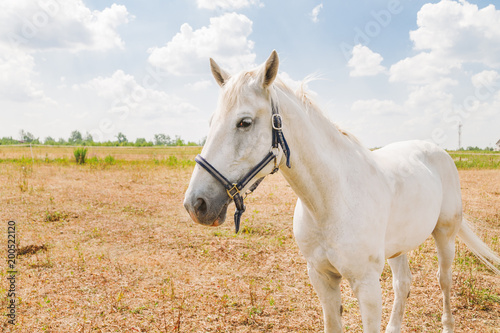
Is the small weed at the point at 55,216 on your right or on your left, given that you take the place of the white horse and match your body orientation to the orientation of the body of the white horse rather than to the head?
on your right

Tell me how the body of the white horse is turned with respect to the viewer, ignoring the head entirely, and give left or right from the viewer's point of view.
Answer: facing the viewer and to the left of the viewer

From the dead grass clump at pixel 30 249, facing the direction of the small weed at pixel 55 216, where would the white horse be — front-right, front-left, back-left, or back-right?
back-right

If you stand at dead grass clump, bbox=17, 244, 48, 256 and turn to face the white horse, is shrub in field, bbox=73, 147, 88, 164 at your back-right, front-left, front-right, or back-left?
back-left

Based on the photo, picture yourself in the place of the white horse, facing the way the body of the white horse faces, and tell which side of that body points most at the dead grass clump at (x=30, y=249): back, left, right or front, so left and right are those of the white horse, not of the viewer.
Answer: right

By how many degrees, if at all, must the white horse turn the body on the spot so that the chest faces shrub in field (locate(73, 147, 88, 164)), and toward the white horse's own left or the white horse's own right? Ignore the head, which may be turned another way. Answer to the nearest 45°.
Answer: approximately 90° to the white horse's own right
